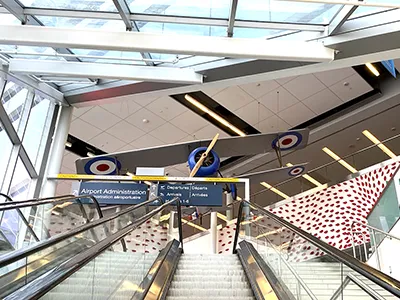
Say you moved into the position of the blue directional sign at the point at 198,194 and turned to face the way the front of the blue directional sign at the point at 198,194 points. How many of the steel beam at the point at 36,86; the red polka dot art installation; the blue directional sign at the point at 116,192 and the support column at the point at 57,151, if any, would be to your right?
3

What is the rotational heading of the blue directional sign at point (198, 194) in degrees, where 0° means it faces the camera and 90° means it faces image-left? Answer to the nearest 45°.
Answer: approximately 0°

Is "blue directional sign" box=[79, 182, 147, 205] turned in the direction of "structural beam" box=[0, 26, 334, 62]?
yes

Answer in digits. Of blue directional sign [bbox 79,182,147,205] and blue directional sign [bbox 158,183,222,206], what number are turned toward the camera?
2

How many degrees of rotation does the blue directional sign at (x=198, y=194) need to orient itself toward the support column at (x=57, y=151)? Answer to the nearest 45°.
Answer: approximately 90° to its right
